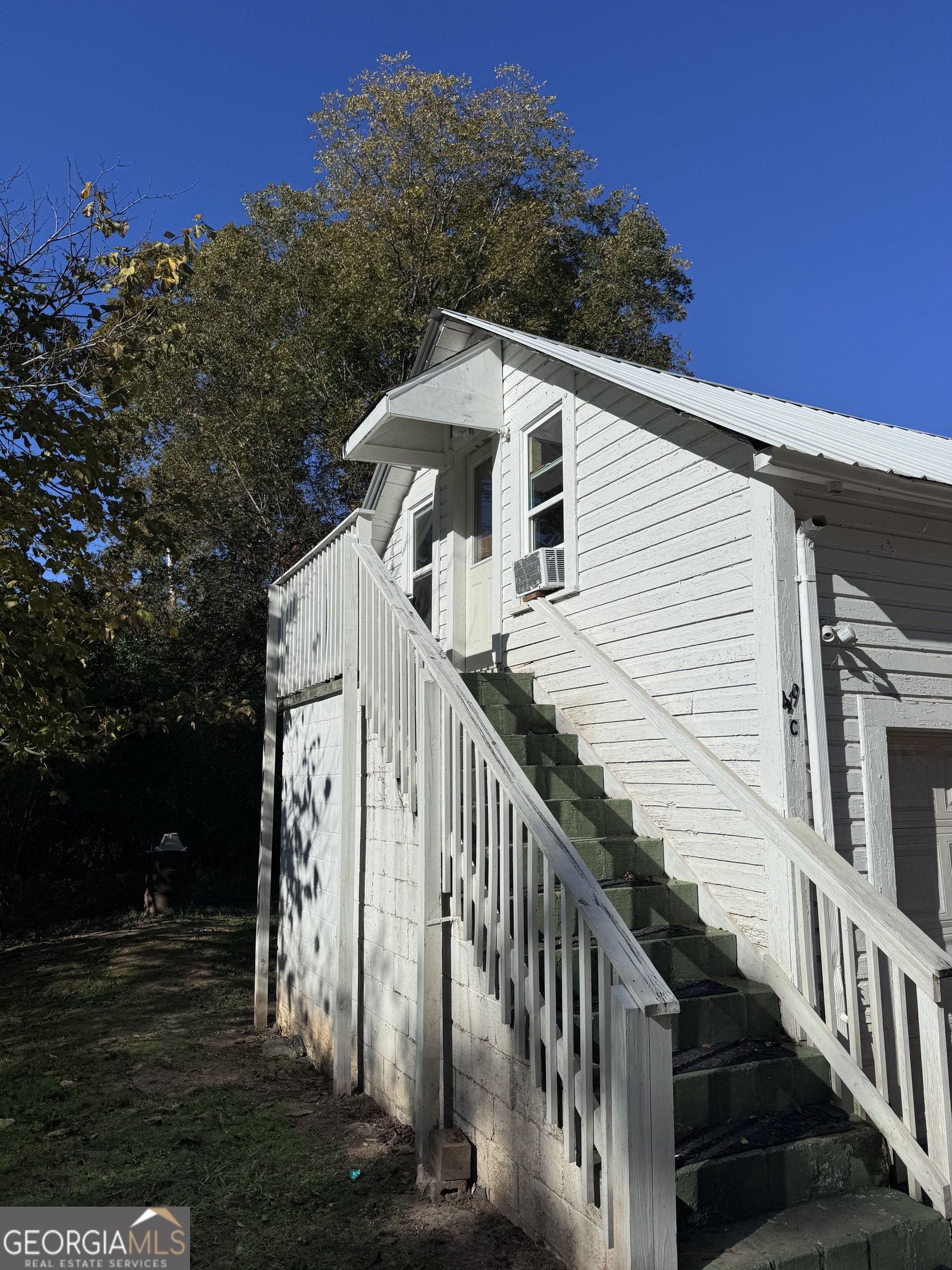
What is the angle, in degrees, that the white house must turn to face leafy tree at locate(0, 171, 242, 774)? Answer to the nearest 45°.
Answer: approximately 45° to its right

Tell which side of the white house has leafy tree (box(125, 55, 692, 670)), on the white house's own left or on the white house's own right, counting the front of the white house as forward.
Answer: on the white house's own right

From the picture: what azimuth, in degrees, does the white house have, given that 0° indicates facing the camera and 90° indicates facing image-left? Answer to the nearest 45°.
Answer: approximately 45°

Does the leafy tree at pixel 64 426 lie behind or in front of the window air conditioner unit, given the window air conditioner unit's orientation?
behind
